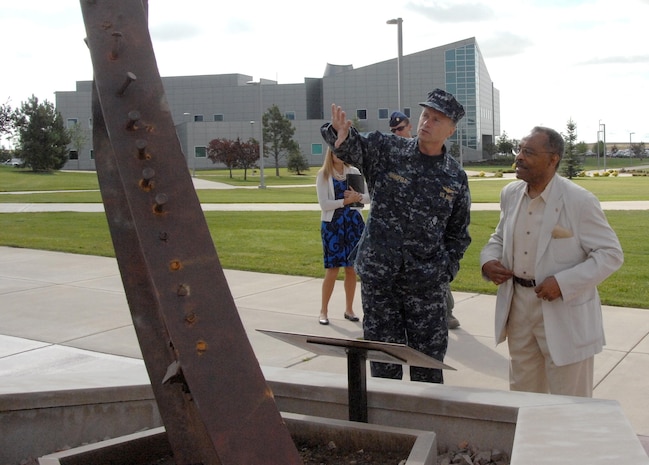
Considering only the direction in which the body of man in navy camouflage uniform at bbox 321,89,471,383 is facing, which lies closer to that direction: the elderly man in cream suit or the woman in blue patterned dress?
the elderly man in cream suit

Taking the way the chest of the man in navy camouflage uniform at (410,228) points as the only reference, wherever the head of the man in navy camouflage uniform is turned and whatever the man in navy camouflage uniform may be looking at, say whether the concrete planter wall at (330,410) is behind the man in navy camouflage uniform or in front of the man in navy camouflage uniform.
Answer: in front

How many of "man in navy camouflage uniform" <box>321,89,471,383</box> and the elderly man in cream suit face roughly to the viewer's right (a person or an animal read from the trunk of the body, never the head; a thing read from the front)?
0

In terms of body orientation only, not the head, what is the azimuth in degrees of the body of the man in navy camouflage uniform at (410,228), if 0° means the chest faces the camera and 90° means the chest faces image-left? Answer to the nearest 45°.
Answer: approximately 0°

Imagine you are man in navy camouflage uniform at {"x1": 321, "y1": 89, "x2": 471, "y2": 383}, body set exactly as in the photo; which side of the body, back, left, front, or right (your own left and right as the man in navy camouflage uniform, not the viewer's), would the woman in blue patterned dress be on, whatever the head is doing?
back

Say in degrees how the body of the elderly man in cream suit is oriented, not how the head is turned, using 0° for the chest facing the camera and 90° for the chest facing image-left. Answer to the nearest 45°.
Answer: approximately 45°

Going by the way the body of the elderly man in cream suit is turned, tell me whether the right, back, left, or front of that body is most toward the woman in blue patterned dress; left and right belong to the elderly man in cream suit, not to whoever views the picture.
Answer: right

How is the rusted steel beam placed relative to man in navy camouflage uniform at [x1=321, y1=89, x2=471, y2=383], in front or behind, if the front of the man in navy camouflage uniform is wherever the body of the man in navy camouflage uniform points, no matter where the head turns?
in front

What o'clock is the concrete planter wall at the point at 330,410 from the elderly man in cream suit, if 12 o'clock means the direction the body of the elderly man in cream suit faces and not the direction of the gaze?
The concrete planter wall is roughly at 12 o'clock from the elderly man in cream suit.

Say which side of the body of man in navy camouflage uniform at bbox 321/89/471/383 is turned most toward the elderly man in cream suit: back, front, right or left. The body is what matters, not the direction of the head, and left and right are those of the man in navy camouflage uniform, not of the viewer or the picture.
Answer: left

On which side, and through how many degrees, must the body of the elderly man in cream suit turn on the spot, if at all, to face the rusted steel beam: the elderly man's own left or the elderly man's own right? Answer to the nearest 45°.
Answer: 0° — they already face it
